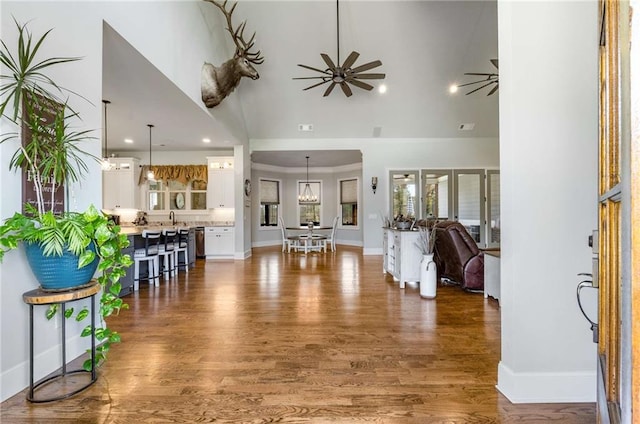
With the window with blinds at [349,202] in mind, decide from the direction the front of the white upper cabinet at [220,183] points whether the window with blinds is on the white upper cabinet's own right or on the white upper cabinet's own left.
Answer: on the white upper cabinet's own left

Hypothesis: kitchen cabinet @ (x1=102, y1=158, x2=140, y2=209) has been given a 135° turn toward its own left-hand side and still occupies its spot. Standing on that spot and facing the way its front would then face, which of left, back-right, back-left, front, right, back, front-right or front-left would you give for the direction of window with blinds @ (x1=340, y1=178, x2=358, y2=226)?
front-right

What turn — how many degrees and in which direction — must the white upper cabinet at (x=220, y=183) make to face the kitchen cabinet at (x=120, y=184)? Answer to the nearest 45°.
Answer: approximately 90° to its right

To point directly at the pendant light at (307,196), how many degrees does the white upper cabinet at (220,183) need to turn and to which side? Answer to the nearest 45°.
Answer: approximately 135° to its left

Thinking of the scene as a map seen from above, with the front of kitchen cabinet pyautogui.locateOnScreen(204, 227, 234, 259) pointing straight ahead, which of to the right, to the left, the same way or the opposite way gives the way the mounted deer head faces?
to the left

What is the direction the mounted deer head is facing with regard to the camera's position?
facing to the right of the viewer

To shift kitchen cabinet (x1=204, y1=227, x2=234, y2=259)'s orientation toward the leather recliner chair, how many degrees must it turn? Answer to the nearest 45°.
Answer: approximately 45° to its left

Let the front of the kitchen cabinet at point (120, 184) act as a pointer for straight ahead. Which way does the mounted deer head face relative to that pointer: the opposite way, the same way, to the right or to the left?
to the left

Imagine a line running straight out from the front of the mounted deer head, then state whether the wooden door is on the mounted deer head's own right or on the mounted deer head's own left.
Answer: on the mounted deer head's own right
